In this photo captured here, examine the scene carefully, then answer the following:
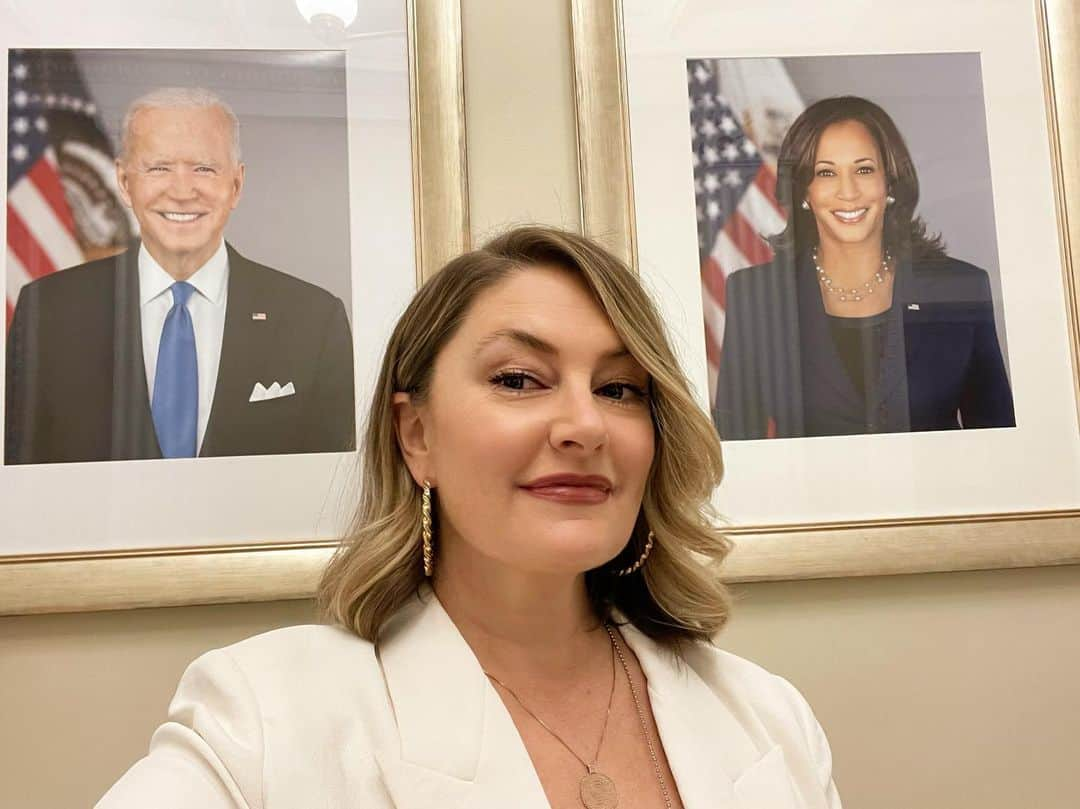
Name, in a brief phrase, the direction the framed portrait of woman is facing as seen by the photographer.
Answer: facing the viewer

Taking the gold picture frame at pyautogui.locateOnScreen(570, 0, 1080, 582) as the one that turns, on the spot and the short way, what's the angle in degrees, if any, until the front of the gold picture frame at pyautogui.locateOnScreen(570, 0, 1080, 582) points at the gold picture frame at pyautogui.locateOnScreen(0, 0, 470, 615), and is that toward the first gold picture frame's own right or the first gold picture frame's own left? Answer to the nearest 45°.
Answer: approximately 45° to the first gold picture frame's own right

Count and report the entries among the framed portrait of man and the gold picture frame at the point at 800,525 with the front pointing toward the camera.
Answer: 2

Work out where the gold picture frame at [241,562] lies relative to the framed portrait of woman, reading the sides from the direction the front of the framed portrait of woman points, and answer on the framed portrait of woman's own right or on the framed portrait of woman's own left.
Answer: on the framed portrait of woman's own right

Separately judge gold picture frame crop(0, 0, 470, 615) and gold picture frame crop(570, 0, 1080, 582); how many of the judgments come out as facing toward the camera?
2

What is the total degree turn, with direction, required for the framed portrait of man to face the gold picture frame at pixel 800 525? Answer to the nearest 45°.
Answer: approximately 90° to its left

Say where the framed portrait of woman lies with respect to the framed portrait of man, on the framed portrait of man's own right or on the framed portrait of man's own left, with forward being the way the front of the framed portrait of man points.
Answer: on the framed portrait of man's own left

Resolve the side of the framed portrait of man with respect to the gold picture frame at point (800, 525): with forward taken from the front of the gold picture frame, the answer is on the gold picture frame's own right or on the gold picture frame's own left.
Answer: on the gold picture frame's own right

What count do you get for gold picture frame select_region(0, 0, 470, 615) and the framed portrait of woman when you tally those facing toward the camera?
2

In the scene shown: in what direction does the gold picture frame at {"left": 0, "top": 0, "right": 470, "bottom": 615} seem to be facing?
toward the camera
